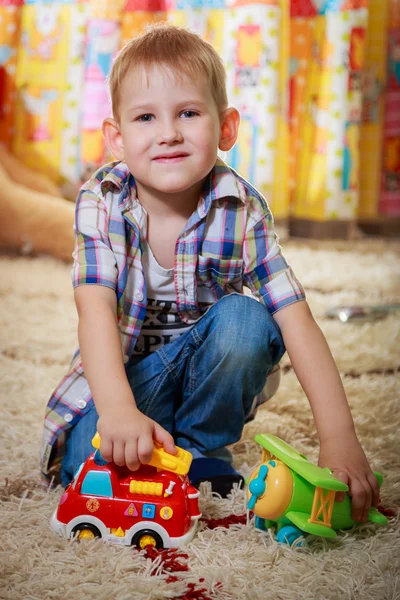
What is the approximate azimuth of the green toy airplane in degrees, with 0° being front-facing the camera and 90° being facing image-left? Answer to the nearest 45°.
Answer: approximately 45°

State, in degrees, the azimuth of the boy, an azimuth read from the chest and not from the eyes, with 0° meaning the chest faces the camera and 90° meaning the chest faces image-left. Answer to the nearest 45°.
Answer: approximately 0°

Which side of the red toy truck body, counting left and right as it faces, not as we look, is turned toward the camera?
left
